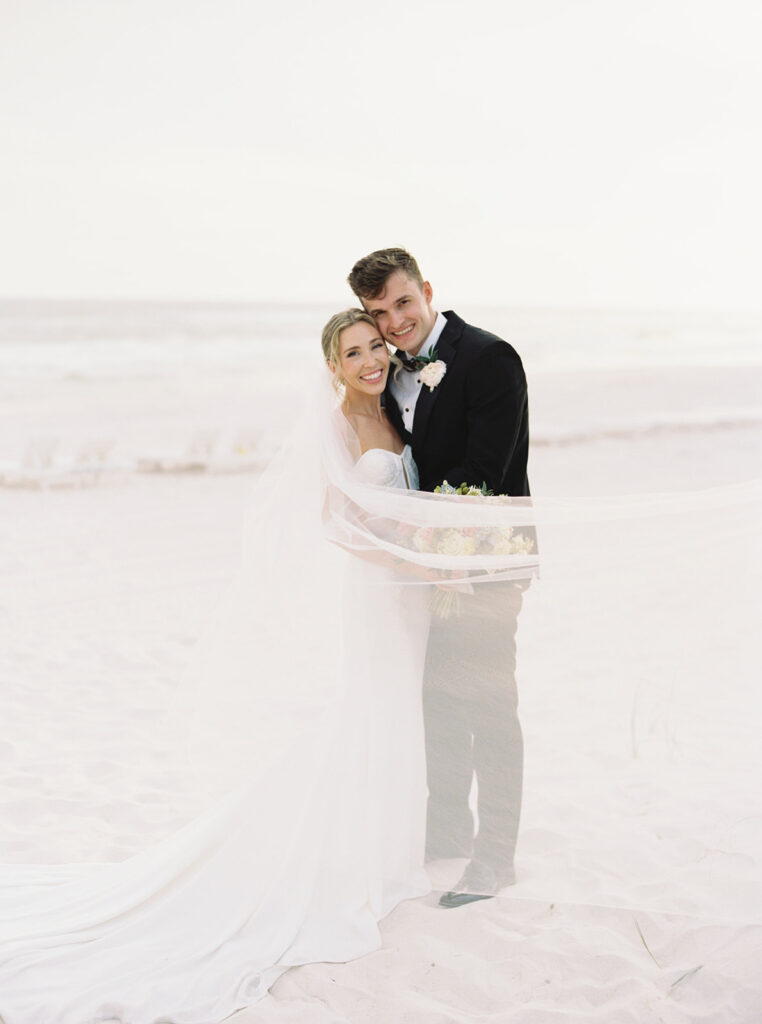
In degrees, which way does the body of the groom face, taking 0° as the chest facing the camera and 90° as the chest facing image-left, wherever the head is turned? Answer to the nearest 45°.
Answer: approximately 45°
